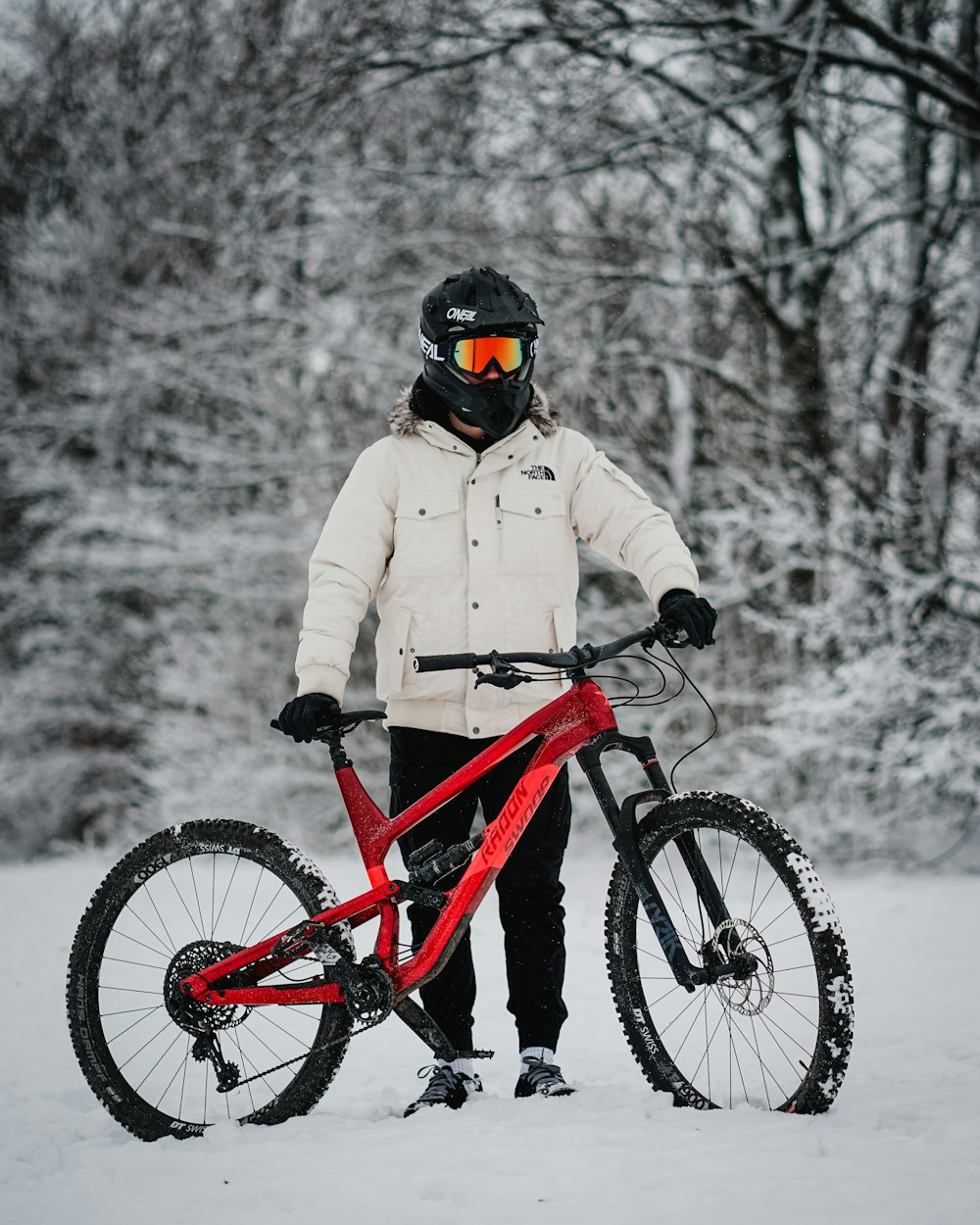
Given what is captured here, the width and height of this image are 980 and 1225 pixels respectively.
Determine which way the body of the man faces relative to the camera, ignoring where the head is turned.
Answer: toward the camera
